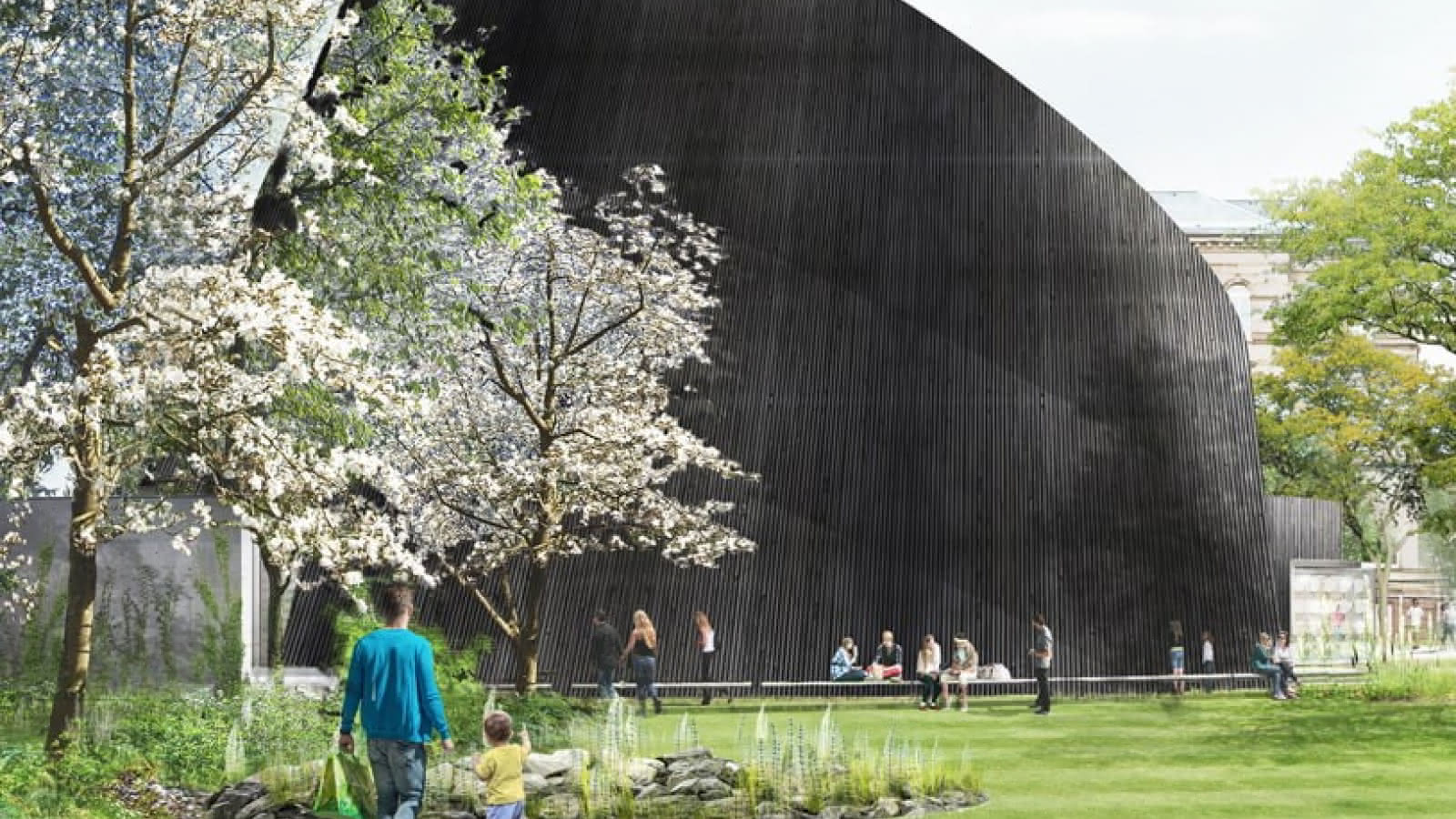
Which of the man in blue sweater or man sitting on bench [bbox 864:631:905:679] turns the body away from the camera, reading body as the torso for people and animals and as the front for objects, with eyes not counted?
the man in blue sweater

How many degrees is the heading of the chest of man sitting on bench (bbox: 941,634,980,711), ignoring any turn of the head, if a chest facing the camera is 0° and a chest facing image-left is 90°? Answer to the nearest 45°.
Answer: approximately 45°

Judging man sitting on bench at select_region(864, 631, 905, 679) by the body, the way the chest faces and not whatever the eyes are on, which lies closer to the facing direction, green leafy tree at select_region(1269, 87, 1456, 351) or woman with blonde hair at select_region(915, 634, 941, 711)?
the woman with blonde hair

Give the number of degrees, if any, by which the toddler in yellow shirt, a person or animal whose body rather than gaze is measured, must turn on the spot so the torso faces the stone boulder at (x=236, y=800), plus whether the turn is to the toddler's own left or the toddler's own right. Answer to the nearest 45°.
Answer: approximately 45° to the toddler's own left

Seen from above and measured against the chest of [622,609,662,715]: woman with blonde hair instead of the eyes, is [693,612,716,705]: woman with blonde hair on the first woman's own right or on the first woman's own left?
on the first woman's own right

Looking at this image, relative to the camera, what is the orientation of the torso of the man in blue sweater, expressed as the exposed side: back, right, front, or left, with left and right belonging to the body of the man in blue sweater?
back

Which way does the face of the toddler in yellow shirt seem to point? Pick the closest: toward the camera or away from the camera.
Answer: away from the camera

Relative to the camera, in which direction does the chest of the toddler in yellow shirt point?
away from the camera
